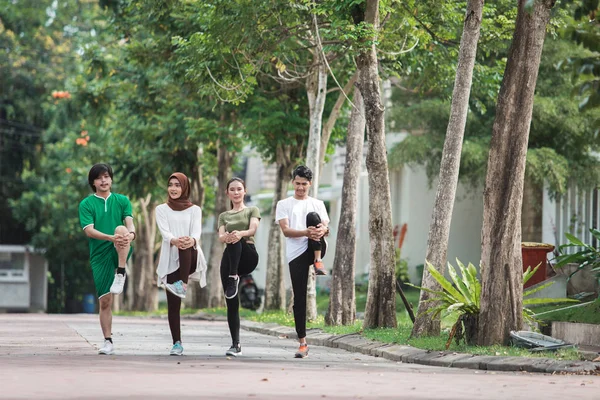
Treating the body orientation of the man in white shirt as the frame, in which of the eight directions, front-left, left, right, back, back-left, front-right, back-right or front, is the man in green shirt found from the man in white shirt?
right

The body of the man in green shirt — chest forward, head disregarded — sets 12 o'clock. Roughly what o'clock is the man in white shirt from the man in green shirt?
The man in white shirt is roughly at 9 o'clock from the man in green shirt.

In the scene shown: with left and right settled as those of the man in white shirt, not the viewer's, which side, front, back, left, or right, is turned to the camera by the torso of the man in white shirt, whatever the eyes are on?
front

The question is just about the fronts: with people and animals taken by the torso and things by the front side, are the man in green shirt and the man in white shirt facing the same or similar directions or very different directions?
same or similar directions

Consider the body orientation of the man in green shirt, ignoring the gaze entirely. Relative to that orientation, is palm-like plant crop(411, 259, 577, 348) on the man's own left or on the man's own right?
on the man's own left

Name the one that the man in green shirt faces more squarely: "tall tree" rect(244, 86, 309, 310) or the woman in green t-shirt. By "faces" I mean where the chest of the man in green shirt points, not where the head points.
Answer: the woman in green t-shirt

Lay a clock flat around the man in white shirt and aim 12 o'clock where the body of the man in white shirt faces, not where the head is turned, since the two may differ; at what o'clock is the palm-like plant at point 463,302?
The palm-like plant is roughly at 8 o'clock from the man in white shirt.

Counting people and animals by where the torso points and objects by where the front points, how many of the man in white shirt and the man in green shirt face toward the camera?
2

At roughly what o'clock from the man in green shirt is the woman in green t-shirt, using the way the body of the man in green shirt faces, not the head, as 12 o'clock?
The woman in green t-shirt is roughly at 9 o'clock from the man in green shirt.

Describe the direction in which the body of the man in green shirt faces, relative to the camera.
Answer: toward the camera

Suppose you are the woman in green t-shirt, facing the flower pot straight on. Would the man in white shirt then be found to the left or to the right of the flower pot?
right

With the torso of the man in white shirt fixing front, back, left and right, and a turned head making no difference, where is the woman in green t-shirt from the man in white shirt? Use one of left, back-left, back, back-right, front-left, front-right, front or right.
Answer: right
